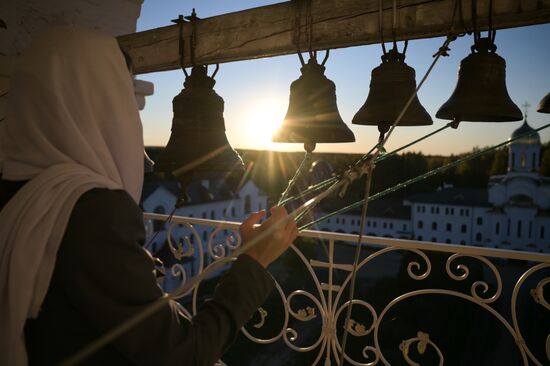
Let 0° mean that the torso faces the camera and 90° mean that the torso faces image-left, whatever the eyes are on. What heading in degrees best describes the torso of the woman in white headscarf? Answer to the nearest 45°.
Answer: approximately 225°

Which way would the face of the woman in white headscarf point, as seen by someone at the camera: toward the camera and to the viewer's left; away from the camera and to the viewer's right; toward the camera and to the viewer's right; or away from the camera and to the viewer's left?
away from the camera and to the viewer's right

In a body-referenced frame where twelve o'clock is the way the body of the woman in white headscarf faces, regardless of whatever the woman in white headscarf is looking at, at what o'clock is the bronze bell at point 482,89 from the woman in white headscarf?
The bronze bell is roughly at 1 o'clock from the woman in white headscarf.

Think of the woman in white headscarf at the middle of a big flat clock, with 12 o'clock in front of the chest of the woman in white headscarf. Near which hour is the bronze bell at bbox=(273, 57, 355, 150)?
The bronze bell is roughly at 12 o'clock from the woman in white headscarf.

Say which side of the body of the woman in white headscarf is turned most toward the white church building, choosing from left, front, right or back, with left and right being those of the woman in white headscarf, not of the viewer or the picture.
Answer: front

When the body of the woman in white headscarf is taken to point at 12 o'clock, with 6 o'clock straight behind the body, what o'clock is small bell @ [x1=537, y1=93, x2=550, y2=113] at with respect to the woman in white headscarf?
The small bell is roughly at 1 o'clock from the woman in white headscarf.

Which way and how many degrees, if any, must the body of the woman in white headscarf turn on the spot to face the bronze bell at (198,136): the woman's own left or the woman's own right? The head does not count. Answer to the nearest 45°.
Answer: approximately 45° to the woman's own left
